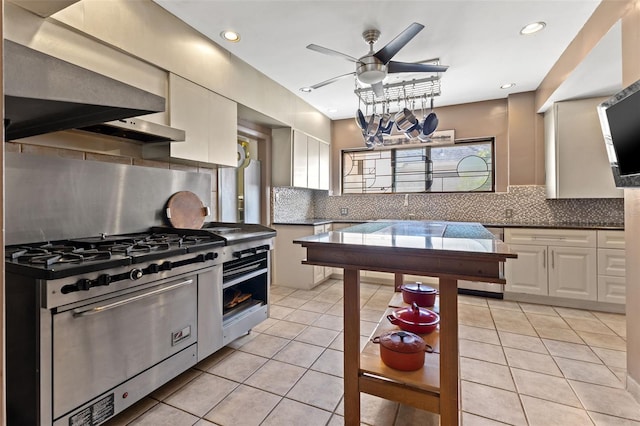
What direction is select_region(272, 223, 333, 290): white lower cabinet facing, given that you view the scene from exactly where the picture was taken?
facing to the right of the viewer

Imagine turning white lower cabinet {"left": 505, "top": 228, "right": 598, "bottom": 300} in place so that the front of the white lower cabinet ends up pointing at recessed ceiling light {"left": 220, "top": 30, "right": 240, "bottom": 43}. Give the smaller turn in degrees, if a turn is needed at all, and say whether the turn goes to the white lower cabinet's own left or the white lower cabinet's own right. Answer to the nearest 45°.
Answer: approximately 45° to the white lower cabinet's own right

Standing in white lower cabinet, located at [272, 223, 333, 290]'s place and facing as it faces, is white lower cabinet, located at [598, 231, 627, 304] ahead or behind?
ahead

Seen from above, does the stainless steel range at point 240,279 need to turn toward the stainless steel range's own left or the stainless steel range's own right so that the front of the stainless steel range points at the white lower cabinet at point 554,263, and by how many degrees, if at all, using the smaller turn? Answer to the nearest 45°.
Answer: approximately 45° to the stainless steel range's own left

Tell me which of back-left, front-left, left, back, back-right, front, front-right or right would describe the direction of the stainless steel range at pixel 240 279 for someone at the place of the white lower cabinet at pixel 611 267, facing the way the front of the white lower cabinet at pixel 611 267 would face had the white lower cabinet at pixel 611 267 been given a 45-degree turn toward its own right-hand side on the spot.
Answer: front

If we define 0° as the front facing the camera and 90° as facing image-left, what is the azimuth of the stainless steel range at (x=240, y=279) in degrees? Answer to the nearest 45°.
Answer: approximately 315°

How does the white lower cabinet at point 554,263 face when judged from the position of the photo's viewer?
facing the viewer

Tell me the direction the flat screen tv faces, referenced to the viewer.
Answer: facing the viewer and to the left of the viewer
